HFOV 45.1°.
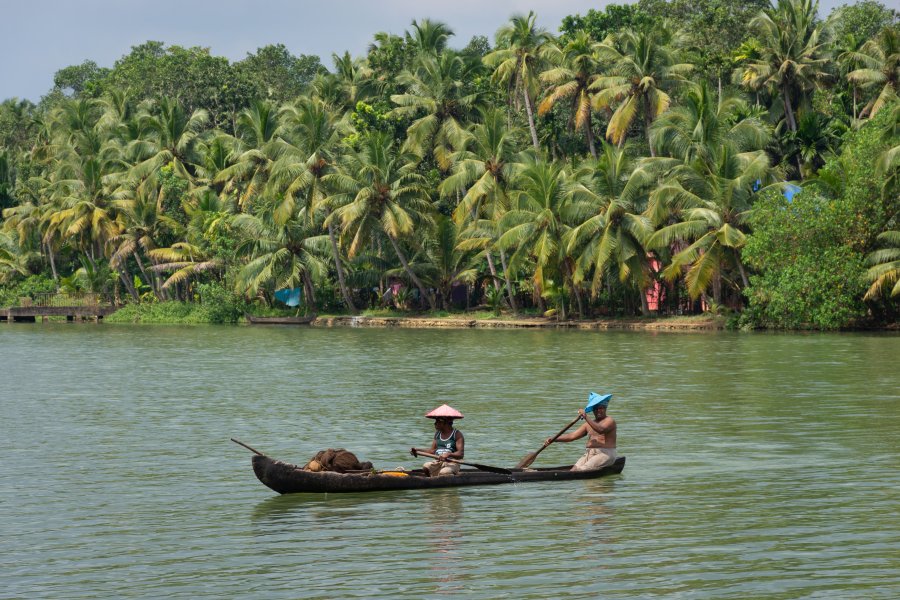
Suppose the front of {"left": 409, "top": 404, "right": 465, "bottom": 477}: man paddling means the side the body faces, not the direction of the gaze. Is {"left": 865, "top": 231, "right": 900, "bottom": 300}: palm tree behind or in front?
behind

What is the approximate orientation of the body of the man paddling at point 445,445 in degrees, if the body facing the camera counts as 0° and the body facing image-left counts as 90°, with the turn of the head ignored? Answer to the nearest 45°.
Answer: approximately 45°

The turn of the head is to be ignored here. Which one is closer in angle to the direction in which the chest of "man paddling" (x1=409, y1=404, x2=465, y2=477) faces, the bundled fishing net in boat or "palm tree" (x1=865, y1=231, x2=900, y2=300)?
the bundled fishing net in boat

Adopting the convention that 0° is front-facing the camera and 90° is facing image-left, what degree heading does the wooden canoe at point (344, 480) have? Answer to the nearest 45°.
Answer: approximately 90°

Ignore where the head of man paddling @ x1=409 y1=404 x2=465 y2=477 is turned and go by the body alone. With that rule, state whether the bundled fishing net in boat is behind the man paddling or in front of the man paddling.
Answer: in front
